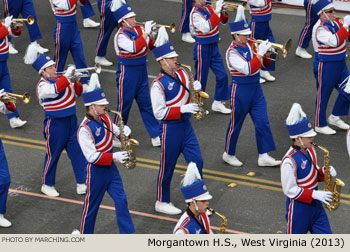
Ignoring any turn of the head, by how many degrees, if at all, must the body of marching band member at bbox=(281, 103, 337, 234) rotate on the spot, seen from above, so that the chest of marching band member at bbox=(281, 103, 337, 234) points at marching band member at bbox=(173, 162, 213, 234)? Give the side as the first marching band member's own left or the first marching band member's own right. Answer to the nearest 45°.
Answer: approximately 90° to the first marching band member's own right

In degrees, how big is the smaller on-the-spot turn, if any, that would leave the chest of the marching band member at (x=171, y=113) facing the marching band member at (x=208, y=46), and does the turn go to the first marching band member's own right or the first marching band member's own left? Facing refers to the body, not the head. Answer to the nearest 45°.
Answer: approximately 135° to the first marching band member's own left
